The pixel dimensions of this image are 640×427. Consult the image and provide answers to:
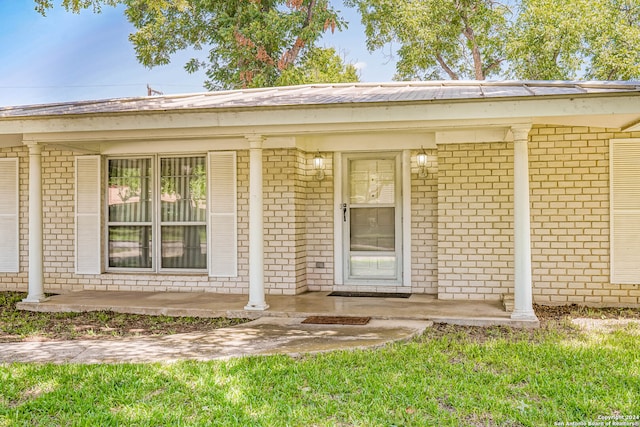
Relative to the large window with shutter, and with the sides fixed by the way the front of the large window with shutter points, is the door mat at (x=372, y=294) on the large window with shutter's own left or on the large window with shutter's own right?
on the large window with shutter's own left

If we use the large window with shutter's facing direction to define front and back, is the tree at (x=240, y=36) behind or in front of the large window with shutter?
behind

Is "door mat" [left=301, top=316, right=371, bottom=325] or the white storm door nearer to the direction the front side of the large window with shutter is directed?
the door mat

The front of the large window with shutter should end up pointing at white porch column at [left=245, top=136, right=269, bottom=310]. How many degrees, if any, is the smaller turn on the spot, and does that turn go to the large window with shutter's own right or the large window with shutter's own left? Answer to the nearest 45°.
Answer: approximately 45° to the large window with shutter's own left

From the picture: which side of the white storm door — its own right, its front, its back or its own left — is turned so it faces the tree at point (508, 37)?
back

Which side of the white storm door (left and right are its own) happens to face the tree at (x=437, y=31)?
back

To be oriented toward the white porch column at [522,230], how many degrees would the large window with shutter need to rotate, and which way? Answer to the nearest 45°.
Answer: approximately 45° to its left

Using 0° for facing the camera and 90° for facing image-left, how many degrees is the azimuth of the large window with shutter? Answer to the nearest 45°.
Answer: approximately 0°

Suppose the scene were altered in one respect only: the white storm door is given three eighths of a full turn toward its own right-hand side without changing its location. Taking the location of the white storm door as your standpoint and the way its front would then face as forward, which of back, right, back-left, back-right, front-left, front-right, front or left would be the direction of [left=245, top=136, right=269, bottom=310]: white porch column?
left

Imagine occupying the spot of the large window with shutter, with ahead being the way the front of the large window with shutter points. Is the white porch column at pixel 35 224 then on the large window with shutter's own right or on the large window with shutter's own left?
on the large window with shutter's own right

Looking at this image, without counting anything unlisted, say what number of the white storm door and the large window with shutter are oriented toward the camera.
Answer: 2

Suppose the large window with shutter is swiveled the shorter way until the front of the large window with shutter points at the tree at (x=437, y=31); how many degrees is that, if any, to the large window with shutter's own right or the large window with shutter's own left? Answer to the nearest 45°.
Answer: approximately 135° to the large window with shutter's own left
